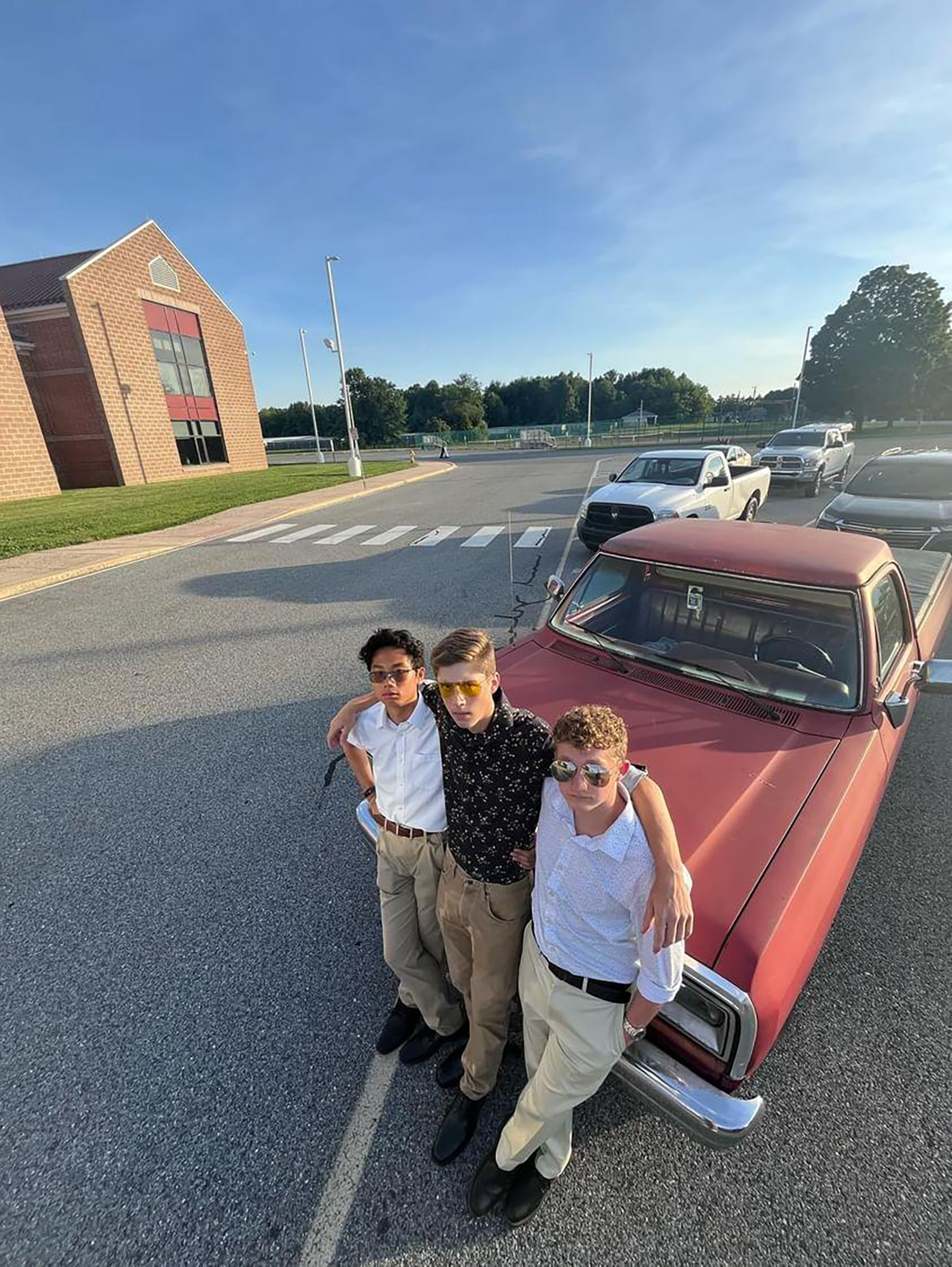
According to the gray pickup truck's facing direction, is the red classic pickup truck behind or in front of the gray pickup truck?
in front

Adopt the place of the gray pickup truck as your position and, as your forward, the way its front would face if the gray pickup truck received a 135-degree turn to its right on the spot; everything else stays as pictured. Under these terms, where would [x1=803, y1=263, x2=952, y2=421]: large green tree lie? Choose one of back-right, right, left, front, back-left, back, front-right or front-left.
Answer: front

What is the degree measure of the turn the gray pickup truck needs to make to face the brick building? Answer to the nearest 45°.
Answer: approximately 45° to its right

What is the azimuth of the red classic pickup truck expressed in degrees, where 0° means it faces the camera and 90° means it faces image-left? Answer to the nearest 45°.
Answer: approximately 45°

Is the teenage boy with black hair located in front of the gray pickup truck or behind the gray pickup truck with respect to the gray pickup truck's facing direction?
in front

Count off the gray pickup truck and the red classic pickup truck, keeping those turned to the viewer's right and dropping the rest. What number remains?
0

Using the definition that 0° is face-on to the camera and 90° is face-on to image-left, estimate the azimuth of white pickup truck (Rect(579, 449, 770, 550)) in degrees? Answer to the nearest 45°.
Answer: approximately 45°

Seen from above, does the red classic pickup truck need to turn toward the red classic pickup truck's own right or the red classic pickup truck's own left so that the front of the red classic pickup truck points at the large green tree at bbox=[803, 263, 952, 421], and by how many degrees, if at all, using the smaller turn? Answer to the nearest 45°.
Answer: approximately 135° to the red classic pickup truck's own right

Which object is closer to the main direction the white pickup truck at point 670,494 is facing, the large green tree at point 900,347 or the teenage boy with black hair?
the teenage boy with black hair

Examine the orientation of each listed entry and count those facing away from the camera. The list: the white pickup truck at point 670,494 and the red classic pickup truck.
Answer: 0

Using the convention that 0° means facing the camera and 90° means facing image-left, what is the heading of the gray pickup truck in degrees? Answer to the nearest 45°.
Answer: approximately 45°
